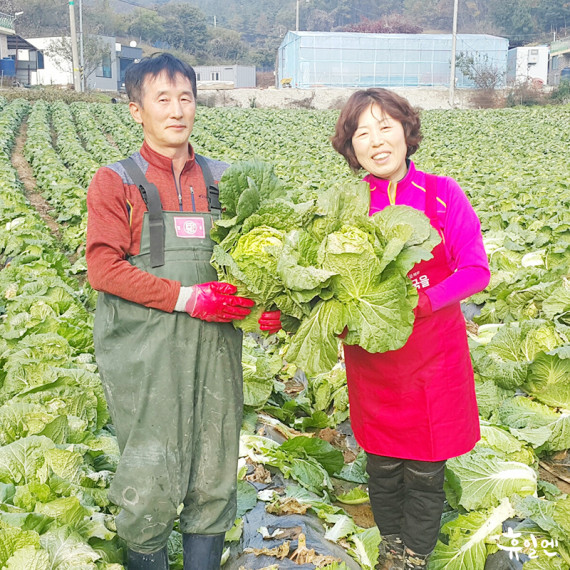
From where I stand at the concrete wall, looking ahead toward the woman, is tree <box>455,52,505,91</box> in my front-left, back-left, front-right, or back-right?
back-left

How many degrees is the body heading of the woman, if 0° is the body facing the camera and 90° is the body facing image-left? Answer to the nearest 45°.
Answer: approximately 45°

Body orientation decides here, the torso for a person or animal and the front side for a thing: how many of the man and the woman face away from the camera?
0

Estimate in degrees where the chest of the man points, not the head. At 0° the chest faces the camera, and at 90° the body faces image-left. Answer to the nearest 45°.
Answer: approximately 315°

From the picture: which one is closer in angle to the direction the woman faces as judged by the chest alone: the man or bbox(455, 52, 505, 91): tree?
the man

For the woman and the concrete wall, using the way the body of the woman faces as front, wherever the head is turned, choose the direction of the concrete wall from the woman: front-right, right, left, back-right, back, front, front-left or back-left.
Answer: back-right

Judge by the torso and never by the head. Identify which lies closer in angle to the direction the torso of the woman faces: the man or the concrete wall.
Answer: the man

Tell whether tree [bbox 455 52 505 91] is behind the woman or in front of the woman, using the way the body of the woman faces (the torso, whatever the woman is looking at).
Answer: behind
